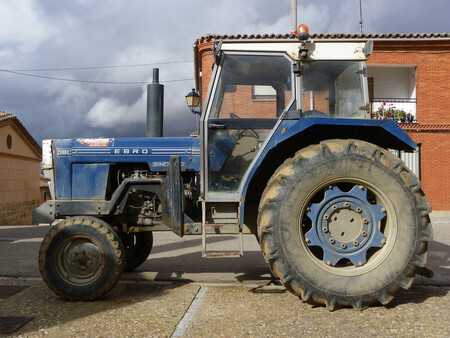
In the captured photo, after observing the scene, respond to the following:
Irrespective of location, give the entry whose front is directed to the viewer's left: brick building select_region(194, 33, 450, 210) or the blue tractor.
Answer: the blue tractor

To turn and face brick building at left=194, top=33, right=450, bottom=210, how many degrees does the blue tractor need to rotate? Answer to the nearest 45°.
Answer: approximately 135° to its right

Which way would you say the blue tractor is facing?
to the viewer's left

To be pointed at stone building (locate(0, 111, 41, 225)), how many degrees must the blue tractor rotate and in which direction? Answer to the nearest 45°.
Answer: approximately 45° to its right

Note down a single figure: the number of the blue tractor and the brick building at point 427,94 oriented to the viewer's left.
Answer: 1

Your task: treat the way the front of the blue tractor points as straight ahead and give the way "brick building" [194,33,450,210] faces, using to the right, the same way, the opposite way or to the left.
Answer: to the left
